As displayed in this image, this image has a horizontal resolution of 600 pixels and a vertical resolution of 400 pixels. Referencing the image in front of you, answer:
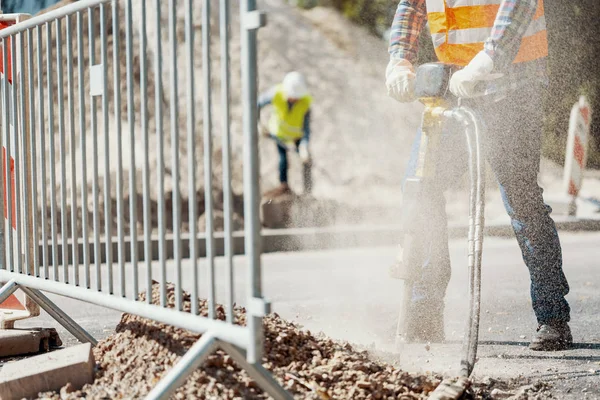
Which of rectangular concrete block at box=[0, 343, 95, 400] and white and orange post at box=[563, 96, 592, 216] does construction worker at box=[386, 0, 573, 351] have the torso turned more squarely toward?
the rectangular concrete block

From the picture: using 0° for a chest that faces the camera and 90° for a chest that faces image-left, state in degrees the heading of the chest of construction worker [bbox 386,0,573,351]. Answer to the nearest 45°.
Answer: approximately 45°

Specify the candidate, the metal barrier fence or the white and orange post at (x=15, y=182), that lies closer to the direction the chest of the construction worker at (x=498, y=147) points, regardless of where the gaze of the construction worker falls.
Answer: the metal barrier fence

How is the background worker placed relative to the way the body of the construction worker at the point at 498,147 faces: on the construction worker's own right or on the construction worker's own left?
on the construction worker's own right

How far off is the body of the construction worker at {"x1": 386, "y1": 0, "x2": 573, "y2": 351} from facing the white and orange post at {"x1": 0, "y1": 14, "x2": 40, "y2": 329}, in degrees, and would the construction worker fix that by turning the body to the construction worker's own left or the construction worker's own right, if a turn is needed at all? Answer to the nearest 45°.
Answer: approximately 45° to the construction worker's own right

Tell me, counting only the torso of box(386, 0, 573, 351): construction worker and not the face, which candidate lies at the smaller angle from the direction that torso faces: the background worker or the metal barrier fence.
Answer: the metal barrier fence

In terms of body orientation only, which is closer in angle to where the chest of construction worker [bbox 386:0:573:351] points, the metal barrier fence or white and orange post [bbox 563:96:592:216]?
the metal barrier fence

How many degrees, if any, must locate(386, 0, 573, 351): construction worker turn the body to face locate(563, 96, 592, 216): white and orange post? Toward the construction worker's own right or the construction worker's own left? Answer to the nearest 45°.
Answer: approximately 135° to the construction worker's own right

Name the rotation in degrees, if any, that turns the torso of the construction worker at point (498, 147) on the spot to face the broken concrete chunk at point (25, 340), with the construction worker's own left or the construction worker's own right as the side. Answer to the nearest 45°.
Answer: approximately 45° to the construction worker's own right
